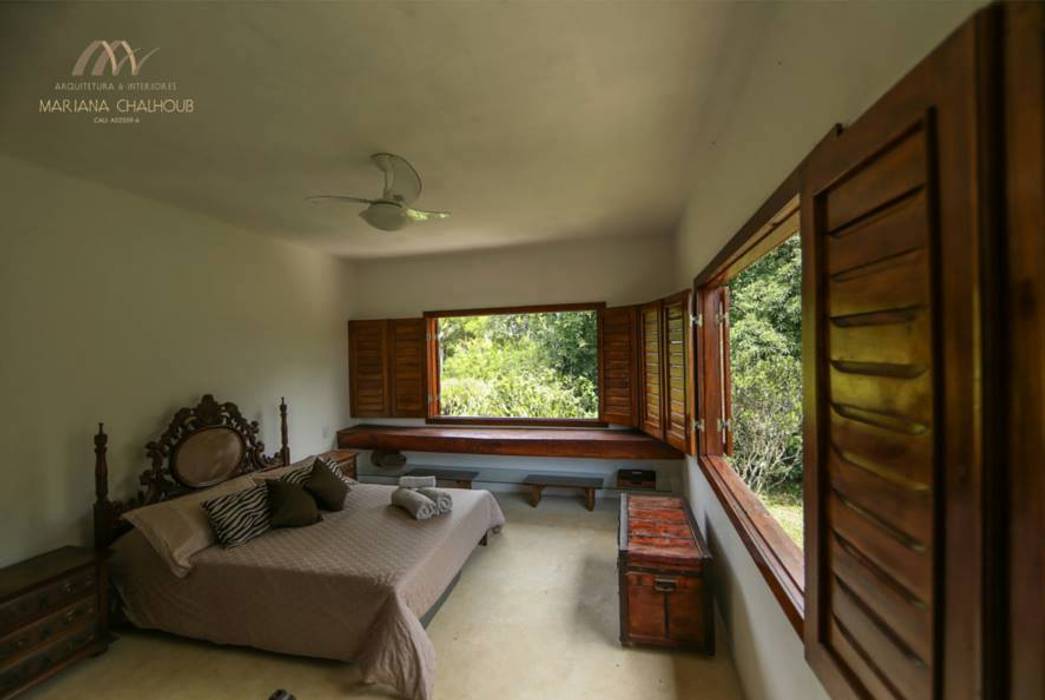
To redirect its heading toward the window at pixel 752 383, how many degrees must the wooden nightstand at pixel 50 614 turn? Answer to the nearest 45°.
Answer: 0° — it already faces it

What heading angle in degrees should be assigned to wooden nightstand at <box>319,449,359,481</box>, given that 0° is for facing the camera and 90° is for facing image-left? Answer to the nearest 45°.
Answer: approximately 315°

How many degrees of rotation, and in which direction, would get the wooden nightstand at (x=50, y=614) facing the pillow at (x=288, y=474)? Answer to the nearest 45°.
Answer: approximately 45° to its left

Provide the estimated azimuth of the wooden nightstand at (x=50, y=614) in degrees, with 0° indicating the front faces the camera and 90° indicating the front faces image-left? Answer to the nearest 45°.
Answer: approximately 315°

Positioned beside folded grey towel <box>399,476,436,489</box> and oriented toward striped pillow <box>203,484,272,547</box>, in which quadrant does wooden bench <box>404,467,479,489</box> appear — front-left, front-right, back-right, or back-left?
back-right

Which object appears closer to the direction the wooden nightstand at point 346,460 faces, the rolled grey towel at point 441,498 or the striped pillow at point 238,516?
the rolled grey towel

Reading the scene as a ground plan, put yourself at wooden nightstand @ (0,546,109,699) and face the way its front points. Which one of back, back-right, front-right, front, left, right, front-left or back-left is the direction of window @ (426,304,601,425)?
front-left

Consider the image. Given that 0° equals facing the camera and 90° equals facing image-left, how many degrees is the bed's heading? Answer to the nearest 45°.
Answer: approximately 315°

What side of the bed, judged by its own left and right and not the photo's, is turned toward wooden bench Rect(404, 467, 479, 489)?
left
